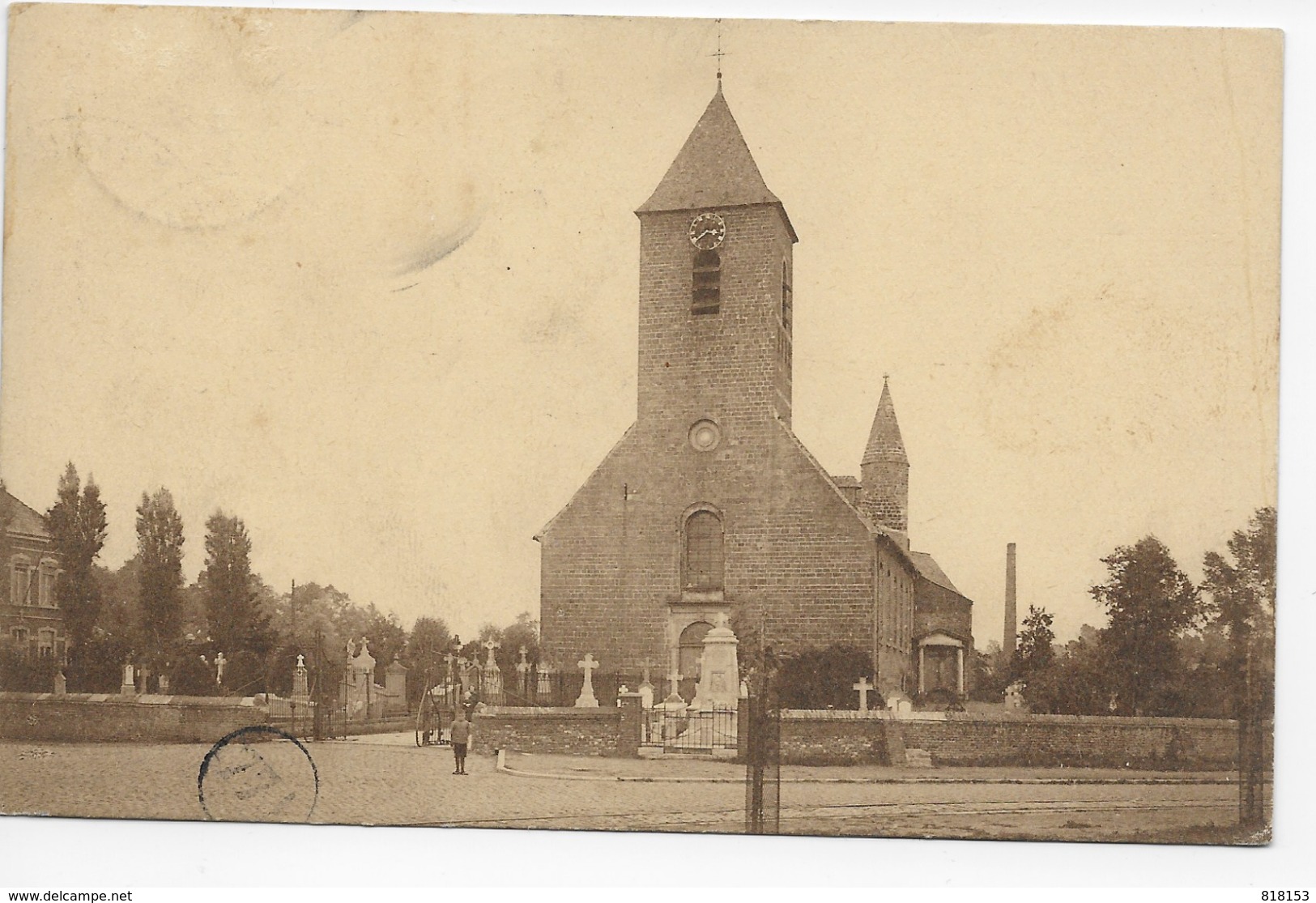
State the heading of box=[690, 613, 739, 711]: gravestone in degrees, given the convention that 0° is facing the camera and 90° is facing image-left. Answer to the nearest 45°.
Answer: approximately 0°

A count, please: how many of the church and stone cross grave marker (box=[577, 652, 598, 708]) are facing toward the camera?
2

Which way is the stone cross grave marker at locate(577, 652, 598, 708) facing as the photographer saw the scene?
facing the viewer

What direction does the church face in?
toward the camera

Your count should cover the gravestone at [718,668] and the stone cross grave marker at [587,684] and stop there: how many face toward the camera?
2
